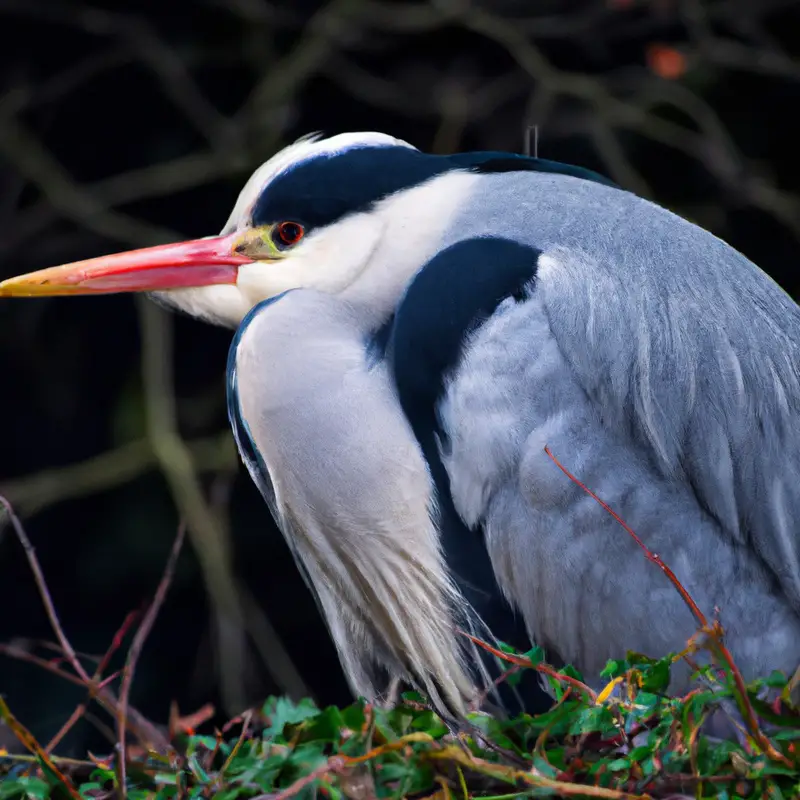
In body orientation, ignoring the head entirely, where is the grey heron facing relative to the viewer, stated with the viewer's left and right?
facing to the left of the viewer

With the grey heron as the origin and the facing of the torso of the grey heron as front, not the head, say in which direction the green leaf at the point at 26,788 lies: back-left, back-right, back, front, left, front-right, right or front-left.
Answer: front-left
